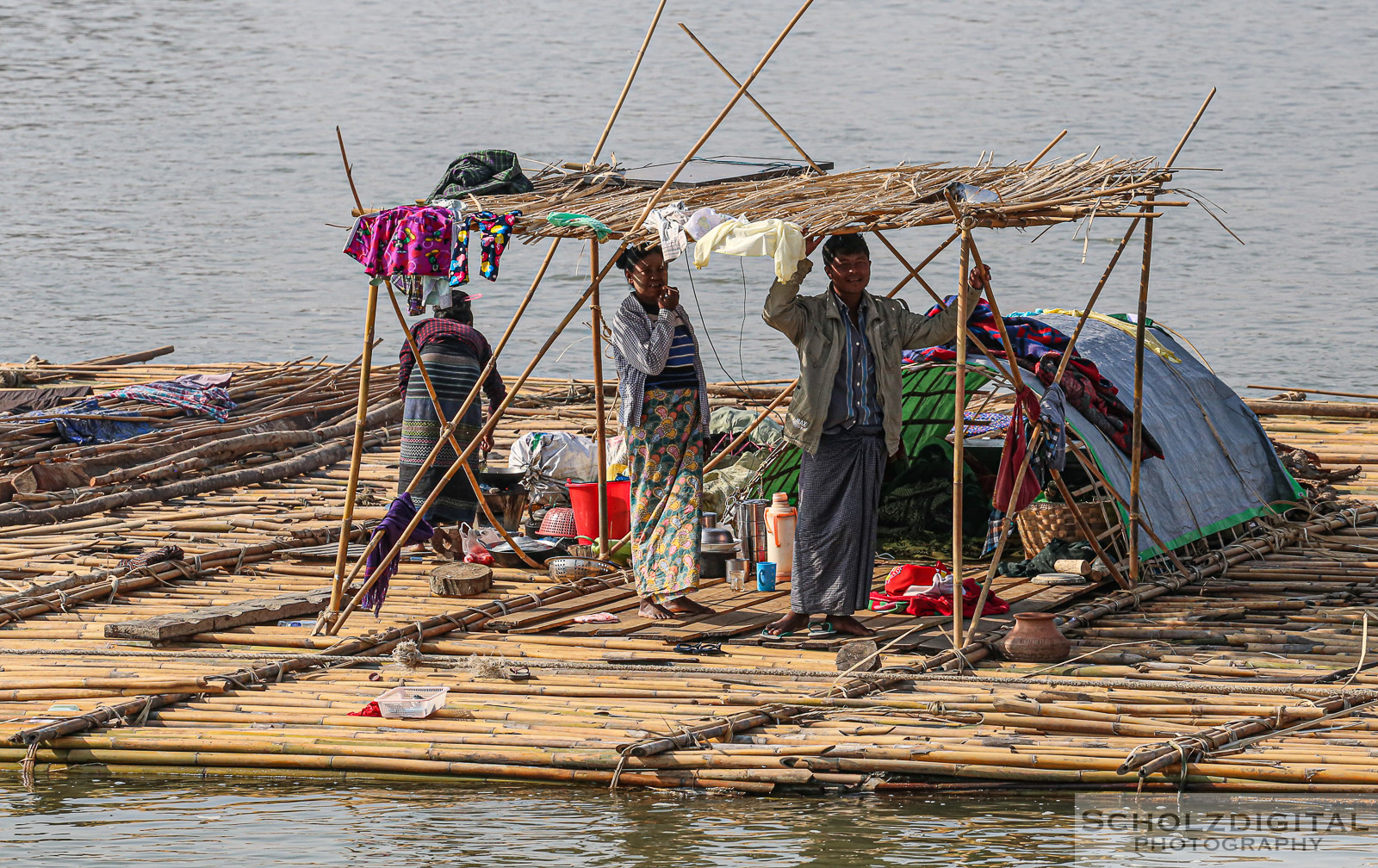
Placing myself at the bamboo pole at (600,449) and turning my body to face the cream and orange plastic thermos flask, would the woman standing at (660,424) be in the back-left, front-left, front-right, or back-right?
front-right

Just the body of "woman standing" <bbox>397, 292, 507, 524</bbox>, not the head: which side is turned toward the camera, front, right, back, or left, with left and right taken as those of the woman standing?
back

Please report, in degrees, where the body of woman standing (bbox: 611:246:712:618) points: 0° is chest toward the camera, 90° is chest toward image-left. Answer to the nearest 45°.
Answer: approximately 315°

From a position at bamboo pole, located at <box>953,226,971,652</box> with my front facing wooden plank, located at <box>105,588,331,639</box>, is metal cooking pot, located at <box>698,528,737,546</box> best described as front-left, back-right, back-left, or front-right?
front-right

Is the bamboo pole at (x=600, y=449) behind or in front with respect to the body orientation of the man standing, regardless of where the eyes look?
behind

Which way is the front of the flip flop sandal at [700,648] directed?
to the viewer's left

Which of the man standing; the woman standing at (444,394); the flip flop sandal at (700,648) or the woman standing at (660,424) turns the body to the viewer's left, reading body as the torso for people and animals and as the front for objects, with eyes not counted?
the flip flop sandal

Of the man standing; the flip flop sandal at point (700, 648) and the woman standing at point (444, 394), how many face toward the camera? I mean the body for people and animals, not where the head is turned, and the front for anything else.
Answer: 1

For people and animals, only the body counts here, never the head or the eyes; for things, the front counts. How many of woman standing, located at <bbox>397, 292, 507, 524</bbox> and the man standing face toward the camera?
1

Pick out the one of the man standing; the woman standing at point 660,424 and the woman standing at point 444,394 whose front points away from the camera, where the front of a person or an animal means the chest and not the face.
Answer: the woman standing at point 444,394

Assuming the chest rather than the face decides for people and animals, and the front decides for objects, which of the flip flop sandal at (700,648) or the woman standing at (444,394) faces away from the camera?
the woman standing

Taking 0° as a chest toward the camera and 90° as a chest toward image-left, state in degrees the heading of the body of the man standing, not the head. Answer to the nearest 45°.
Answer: approximately 0°

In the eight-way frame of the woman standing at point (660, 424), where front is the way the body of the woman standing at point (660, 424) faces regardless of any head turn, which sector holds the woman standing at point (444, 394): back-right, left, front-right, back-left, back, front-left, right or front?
back

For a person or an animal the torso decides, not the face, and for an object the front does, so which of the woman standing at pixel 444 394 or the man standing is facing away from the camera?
the woman standing
